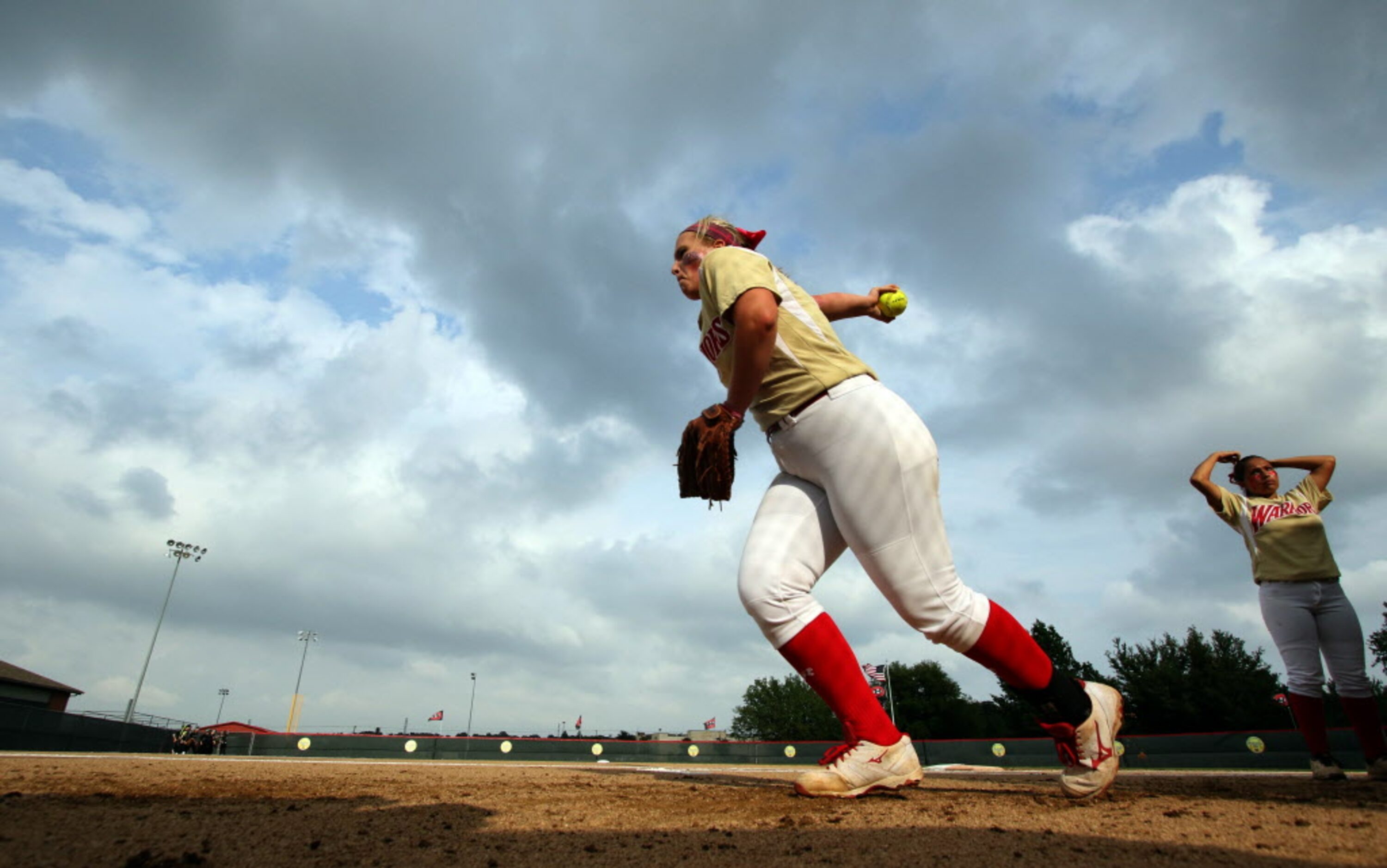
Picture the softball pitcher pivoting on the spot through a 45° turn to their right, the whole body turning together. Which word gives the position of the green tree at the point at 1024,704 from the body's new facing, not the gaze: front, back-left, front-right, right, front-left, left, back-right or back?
front-right

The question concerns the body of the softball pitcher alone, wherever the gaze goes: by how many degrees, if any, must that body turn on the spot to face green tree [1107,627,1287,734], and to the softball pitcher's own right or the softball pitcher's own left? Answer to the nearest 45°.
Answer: approximately 90° to the softball pitcher's own right

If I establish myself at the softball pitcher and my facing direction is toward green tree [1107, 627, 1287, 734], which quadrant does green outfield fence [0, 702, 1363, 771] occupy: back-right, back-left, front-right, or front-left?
front-left

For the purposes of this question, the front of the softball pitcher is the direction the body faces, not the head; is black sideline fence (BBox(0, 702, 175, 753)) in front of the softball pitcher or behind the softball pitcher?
in front

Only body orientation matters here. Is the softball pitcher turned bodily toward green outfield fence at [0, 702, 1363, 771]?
no

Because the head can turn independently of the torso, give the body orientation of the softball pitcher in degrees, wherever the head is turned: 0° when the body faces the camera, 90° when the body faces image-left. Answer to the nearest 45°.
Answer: approximately 90°
